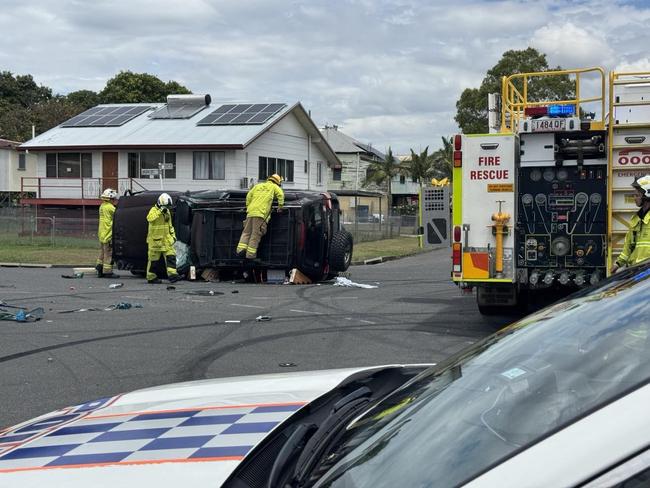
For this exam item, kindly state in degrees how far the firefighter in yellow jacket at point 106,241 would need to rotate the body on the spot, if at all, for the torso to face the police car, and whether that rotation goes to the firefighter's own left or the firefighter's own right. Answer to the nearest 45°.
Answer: approximately 90° to the firefighter's own right

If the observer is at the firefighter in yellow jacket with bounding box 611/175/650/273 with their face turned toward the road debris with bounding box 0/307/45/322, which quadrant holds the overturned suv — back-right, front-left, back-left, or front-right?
front-right

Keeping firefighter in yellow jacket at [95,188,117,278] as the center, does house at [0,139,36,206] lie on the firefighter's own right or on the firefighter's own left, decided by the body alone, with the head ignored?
on the firefighter's own left

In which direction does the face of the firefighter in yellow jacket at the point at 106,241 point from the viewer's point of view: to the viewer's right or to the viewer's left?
to the viewer's right

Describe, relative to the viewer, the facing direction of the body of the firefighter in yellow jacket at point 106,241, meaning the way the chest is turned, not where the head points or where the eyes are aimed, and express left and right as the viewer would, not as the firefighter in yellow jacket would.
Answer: facing to the right of the viewer

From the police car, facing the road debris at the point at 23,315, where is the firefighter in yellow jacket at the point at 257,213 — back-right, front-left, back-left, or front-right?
front-right

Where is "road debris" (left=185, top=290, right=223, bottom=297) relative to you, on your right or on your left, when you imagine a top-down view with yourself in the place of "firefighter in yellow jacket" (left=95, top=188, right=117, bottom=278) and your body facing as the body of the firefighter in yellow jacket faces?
on your right

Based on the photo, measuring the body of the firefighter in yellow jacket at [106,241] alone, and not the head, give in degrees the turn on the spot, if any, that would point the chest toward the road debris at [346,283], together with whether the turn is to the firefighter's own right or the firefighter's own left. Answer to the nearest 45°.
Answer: approximately 45° to the firefighter's own right

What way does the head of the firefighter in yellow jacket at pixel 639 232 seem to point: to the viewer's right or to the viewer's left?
to the viewer's left

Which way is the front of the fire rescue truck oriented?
away from the camera

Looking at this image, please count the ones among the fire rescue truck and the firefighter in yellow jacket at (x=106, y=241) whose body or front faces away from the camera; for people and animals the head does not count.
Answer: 1

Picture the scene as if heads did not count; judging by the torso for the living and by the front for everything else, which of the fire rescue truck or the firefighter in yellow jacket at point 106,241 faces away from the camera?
the fire rescue truck

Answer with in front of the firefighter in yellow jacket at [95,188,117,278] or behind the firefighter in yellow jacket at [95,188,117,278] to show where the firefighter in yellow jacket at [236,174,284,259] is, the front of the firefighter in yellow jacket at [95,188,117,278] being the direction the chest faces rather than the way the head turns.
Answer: in front

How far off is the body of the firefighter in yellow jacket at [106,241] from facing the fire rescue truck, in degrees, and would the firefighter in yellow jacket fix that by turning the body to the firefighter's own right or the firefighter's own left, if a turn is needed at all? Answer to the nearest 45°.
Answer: approximately 45° to the firefighter's own right

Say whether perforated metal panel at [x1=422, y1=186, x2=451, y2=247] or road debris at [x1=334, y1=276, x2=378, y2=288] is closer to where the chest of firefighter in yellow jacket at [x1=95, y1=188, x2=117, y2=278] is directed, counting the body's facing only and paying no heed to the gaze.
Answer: the road debris

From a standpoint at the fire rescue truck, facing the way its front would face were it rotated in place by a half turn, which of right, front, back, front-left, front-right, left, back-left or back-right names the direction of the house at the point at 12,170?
back-right

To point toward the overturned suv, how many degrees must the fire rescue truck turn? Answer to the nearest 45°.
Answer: approximately 45° to its left

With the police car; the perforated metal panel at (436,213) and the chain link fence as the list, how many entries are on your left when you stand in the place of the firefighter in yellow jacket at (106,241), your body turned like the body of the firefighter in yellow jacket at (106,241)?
1
